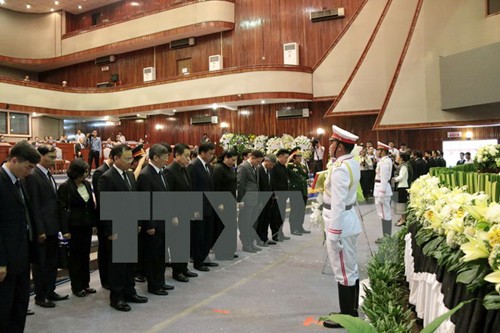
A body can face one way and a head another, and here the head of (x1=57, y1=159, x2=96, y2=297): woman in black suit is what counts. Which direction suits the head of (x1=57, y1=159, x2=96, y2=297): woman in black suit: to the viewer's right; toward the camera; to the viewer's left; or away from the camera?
to the viewer's right

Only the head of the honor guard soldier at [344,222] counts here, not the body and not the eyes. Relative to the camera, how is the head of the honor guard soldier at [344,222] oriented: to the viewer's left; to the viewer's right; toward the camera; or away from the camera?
to the viewer's left

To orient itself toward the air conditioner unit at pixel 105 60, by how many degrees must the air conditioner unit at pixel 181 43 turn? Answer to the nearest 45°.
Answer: approximately 90° to its right

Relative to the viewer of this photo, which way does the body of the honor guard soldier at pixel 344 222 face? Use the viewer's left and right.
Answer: facing to the left of the viewer

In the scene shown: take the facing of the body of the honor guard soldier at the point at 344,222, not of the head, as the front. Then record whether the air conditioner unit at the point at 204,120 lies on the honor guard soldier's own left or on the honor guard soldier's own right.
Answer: on the honor guard soldier's own right

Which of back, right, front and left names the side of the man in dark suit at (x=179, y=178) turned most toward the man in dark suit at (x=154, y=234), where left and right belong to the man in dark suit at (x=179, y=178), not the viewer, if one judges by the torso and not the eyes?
right

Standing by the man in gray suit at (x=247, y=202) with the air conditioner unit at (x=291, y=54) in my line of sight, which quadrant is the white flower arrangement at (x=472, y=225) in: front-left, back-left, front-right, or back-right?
back-right

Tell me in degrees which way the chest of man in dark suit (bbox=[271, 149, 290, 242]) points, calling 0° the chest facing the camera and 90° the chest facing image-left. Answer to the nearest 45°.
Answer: approximately 270°

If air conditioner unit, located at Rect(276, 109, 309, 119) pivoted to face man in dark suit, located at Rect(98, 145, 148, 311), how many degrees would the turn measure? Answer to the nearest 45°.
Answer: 0° — it already faces them

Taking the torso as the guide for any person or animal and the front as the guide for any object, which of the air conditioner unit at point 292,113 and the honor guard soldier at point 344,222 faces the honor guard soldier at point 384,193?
the air conditioner unit
